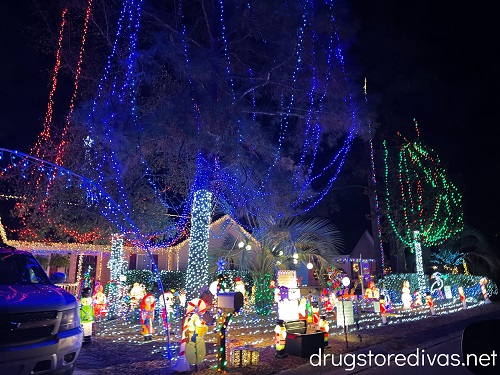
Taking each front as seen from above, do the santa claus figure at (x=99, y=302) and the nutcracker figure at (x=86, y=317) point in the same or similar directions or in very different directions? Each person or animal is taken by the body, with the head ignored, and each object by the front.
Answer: same or similar directions

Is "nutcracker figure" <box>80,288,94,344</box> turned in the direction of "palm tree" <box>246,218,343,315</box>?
no

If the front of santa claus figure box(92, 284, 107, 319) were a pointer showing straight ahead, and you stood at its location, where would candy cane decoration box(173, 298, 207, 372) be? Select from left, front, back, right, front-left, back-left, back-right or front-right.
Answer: front

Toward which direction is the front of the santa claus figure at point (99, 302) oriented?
toward the camera

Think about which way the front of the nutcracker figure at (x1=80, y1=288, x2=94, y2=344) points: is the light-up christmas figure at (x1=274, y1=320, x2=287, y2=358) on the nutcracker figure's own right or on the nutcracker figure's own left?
on the nutcracker figure's own left

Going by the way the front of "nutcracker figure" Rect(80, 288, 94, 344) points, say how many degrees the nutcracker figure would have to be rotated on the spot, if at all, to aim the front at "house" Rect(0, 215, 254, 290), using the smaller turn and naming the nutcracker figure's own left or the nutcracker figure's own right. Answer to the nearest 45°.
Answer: approximately 180°

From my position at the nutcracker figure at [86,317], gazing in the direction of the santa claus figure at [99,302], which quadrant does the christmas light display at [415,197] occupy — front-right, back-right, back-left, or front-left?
front-right

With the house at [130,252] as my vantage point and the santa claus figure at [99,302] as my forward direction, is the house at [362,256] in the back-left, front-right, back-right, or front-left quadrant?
back-left

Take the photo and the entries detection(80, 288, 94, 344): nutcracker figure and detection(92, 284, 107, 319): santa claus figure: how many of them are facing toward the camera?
2

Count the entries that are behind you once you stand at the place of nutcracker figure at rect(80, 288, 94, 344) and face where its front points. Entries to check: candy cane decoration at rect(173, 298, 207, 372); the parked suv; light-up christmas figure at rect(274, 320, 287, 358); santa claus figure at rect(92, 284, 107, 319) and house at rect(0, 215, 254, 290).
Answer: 2

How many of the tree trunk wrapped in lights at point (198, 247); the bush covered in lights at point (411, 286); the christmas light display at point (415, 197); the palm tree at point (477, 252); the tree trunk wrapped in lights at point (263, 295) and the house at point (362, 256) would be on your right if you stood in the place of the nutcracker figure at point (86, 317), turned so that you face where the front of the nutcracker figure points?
0

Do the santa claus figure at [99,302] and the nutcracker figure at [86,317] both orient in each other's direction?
no

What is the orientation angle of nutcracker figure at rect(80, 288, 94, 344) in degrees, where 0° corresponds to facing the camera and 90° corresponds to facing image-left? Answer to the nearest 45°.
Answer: approximately 0°
